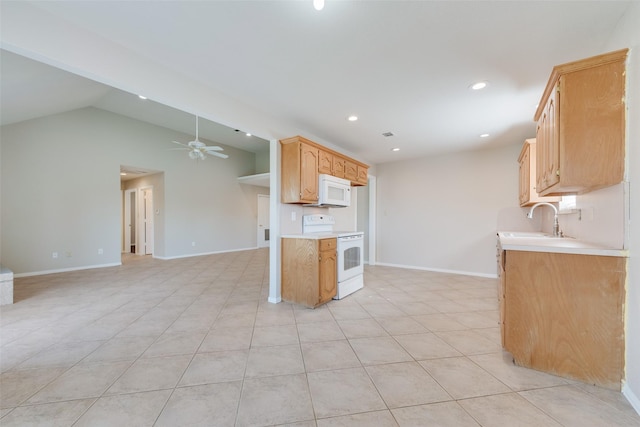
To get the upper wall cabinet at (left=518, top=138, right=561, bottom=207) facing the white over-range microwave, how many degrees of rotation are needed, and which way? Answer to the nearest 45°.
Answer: approximately 45° to its left

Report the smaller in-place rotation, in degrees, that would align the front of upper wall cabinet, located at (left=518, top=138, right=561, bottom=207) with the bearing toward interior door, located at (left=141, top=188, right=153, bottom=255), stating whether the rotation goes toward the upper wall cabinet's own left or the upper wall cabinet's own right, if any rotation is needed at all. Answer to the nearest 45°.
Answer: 0° — it already faces it

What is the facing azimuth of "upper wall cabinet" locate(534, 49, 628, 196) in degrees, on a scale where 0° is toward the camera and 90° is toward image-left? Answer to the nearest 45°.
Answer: approximately 90°

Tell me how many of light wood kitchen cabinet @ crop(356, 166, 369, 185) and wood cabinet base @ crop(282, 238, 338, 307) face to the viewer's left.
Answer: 0

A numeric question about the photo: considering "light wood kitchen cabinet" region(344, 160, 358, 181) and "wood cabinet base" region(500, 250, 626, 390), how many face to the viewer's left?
1

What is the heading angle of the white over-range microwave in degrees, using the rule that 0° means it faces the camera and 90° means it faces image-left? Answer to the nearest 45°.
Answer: approximately 315°

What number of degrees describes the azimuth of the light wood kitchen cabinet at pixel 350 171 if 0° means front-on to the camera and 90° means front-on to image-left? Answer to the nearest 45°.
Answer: approximately 315°

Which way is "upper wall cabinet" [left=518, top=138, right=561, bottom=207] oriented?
to the viewer's left

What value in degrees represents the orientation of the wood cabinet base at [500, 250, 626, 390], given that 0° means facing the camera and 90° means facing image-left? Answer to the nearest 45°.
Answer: approximately 90°

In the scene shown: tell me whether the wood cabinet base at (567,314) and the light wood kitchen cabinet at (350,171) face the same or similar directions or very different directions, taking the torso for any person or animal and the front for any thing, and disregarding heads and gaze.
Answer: very different directions

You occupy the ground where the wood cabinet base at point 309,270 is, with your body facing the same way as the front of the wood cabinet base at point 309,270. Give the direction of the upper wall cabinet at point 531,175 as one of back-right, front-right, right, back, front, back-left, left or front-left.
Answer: front-left
